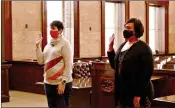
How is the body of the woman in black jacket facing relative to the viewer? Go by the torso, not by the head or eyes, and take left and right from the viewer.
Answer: facing the viewer and to the left of the viewer

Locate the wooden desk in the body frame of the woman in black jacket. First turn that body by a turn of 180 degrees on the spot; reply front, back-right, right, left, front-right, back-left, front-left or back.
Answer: front-left

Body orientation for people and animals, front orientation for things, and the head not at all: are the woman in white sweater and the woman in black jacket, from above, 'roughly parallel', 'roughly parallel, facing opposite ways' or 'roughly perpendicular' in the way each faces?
roughly parallel

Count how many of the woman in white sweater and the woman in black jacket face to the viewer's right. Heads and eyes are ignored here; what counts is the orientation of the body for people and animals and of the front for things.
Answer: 0

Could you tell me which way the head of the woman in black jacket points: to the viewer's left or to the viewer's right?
to the viewer's left

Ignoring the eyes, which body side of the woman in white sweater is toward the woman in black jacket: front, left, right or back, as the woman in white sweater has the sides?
left
